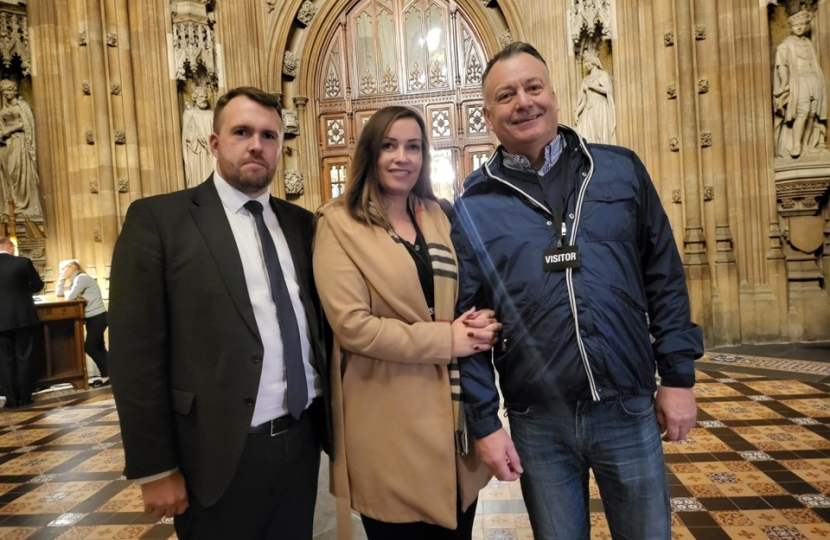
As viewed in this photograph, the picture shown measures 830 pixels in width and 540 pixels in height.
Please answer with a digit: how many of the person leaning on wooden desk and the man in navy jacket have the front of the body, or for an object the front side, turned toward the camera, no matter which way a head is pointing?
1

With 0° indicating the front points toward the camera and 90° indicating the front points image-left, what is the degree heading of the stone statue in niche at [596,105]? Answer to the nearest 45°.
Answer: approximately 45°

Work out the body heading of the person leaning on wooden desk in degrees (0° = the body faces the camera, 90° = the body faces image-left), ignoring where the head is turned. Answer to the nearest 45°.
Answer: approximately 90°

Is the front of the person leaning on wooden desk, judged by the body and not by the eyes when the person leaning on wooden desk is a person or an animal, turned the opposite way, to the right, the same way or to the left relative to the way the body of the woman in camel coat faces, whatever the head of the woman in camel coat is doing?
to the right

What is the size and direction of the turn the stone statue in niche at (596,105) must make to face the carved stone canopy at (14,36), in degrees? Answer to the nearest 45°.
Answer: approximately 45° to its right

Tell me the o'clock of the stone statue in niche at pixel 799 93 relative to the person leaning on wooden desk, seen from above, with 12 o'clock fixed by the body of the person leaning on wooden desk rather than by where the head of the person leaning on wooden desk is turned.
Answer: The stone statue in niche is roughly at 7 o'clock from the person leaning on wooden desk.

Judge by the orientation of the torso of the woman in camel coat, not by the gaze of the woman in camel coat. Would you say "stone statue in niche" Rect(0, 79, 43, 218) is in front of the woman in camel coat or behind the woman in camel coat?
behind

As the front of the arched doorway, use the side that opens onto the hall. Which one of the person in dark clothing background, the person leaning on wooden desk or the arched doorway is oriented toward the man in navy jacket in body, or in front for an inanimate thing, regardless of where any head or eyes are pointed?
the arched doorway

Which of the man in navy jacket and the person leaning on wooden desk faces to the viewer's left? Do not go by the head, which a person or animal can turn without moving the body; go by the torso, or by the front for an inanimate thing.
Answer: the person leaning on wooden desk

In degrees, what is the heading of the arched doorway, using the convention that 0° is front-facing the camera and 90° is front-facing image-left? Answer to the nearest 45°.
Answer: approximately 0°

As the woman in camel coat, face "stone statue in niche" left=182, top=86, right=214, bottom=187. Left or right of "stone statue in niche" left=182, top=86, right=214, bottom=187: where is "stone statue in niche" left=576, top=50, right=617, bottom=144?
right
